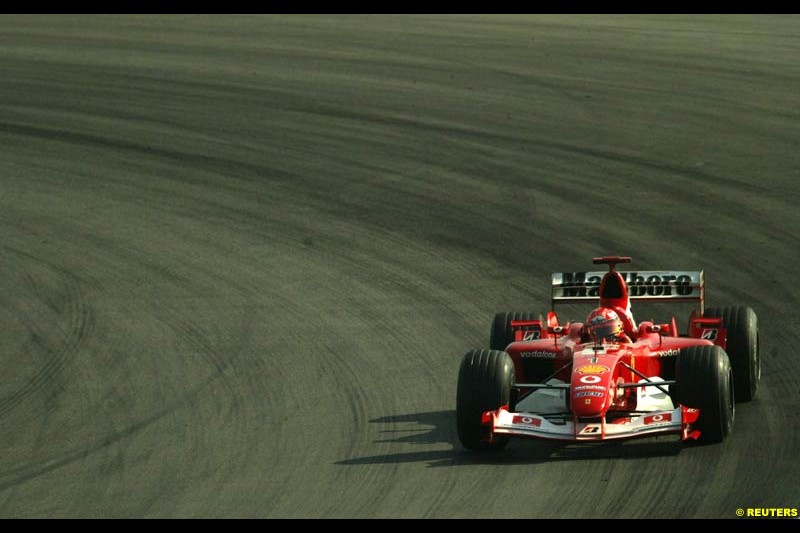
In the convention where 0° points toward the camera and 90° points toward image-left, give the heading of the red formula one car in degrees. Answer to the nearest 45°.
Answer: approximately 0°
